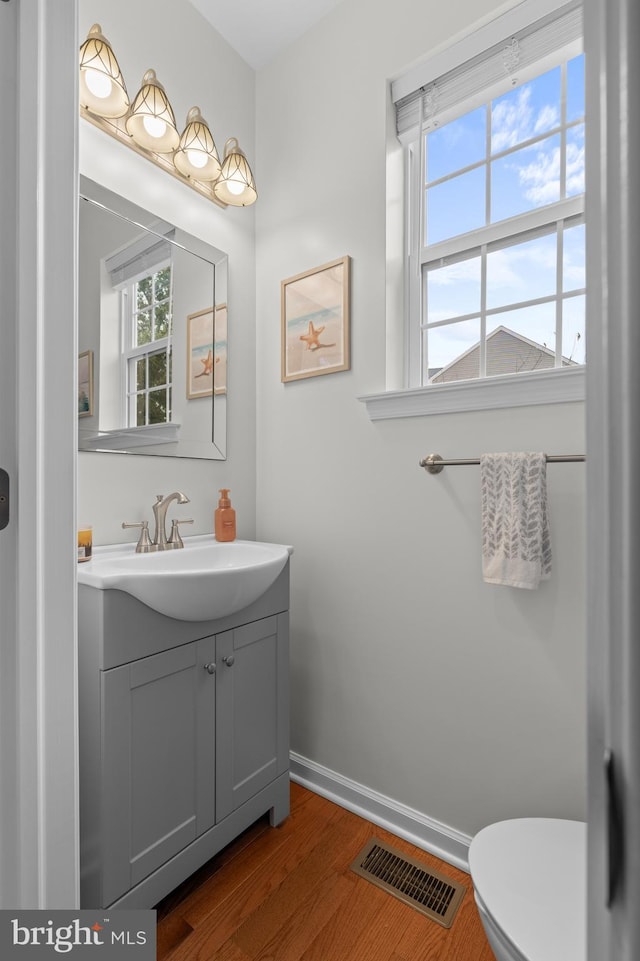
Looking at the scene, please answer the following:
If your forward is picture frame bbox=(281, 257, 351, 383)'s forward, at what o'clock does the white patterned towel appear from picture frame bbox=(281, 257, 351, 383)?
The white patterned towel is roughly at 9 o'clock from the picture frame.

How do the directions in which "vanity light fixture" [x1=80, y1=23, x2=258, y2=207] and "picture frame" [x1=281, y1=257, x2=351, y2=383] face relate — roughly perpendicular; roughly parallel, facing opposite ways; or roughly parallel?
roughly perpendicular

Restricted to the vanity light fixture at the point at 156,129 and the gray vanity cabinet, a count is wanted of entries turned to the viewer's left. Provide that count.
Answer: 0

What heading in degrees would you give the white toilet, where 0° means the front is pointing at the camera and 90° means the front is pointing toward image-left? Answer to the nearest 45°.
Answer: approximately 135°

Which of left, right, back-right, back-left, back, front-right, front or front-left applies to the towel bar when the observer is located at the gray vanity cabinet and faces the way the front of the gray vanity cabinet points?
front-left
